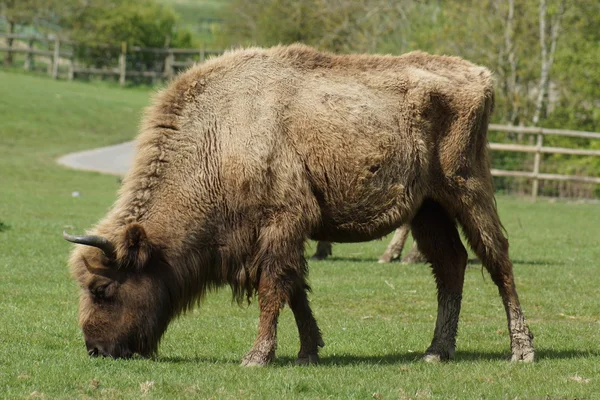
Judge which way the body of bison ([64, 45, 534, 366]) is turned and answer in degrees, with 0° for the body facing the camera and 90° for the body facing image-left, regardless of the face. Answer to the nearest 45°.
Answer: approximately 90°

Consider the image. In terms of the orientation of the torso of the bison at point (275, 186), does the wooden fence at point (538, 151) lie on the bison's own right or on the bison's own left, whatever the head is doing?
on the bison's own right
